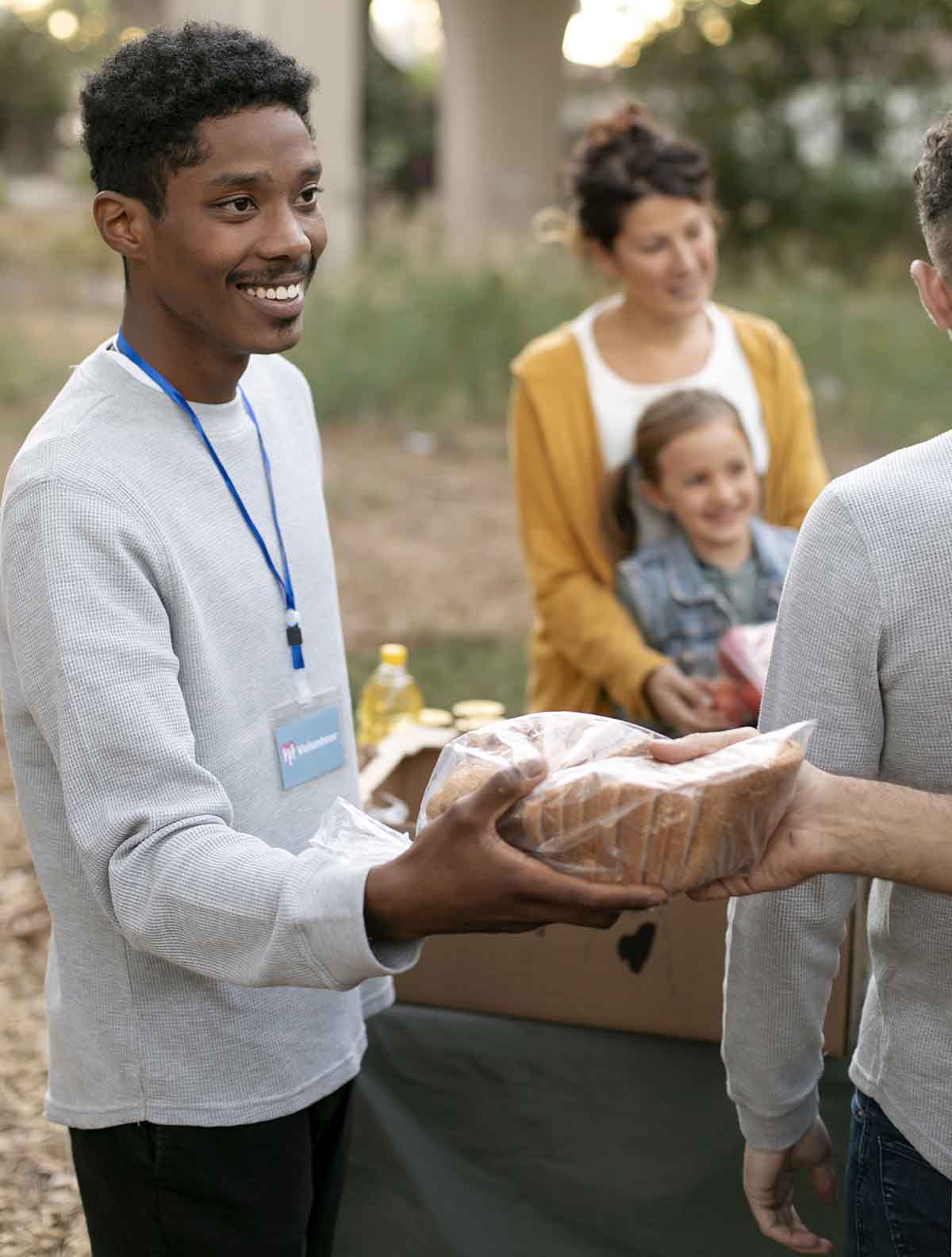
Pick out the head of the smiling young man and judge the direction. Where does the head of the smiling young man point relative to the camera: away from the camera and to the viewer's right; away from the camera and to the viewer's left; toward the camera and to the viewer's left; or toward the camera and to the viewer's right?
toward the camera and to the viewer's right

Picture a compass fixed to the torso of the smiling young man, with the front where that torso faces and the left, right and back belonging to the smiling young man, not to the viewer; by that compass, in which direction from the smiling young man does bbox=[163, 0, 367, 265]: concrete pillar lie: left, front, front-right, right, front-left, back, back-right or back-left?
back-left

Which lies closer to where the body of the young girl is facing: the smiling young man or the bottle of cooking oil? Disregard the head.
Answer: the smiling young man

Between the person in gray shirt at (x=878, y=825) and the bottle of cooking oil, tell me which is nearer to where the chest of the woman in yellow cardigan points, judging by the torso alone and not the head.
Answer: the person in gray shirt

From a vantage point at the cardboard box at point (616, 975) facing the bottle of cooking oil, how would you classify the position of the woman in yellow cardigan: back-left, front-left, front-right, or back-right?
front-right

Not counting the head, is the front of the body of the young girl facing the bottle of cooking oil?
no

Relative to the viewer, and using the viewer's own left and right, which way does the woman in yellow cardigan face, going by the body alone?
facing the viewer and to the right of the viewer

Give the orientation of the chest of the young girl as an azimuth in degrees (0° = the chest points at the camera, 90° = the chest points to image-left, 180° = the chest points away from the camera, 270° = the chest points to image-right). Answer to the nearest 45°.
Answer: approximately 315°

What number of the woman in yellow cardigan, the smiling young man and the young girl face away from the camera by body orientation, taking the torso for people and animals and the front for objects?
0

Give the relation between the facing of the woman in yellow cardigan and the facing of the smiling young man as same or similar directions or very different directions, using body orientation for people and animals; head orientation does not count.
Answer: same or similar directions

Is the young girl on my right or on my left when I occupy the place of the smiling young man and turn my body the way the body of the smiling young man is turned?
on my left

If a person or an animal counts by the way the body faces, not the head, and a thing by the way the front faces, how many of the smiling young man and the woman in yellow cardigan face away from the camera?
0

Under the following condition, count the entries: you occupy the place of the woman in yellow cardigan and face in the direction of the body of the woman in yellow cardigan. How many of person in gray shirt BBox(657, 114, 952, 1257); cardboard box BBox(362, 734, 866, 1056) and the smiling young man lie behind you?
0

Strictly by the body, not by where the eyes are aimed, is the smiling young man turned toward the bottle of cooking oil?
no
